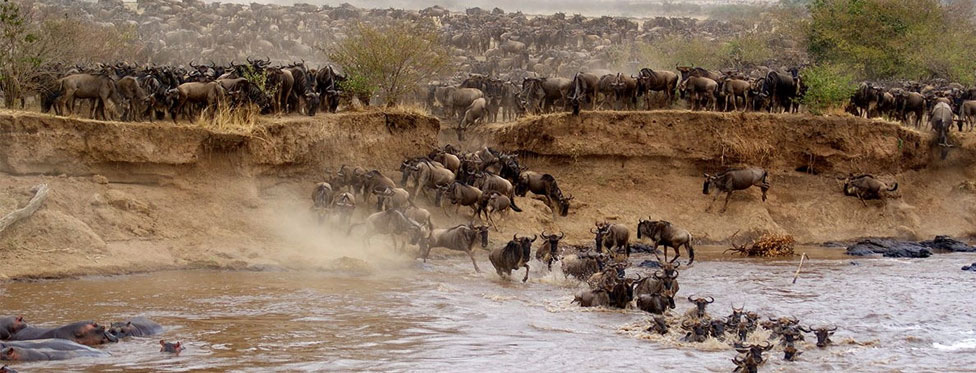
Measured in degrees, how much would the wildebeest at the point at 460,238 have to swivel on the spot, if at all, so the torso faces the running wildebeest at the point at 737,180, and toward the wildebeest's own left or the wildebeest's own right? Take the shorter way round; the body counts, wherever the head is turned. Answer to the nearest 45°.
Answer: approximately 45° to the wildebeest's own left

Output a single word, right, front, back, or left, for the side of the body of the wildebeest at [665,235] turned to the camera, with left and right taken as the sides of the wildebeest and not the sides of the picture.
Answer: left

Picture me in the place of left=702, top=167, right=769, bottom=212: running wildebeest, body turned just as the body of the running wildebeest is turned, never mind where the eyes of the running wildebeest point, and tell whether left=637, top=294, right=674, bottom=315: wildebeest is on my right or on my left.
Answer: on my left

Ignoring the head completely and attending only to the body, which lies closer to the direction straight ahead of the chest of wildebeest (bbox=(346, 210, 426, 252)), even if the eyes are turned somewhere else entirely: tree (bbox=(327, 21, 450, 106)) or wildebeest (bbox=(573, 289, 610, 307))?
the wildebeest

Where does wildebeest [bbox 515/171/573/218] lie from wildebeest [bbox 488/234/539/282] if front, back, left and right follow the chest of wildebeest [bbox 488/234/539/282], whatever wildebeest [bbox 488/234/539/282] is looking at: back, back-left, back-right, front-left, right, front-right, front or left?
back-left

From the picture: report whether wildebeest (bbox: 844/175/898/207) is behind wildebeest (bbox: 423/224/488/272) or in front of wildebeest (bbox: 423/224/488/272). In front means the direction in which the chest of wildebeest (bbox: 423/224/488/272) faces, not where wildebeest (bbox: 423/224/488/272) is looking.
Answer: in front
